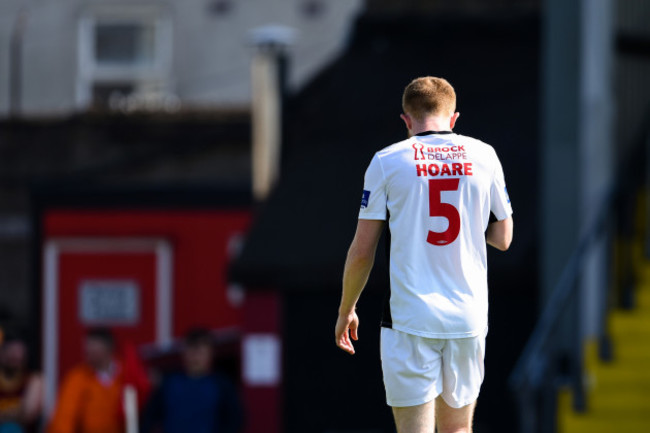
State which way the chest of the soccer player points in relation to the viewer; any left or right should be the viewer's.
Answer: facing away from the viewer

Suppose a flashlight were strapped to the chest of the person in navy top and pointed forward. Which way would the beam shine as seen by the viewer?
toward the camera

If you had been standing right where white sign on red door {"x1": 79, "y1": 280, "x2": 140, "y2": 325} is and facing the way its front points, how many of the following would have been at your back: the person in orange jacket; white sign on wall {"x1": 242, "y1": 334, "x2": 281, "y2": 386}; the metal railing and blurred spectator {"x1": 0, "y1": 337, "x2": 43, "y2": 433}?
0

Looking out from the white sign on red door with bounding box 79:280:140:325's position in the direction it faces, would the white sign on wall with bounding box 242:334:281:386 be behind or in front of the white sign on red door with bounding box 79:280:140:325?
in front

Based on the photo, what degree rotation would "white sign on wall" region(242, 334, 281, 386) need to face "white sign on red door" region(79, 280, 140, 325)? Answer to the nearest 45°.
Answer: approximately 135° to its right

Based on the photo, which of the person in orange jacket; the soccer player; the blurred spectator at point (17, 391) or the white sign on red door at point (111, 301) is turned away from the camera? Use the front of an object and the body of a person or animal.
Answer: the soccer player

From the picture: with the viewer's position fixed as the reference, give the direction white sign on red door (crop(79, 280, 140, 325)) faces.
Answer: facing the viewer

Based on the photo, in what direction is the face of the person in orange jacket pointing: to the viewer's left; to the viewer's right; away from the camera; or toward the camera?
toward the camera

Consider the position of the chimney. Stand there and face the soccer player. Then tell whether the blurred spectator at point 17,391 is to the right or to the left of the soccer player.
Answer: right

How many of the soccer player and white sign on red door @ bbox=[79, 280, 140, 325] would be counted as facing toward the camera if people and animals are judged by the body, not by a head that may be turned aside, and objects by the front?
1

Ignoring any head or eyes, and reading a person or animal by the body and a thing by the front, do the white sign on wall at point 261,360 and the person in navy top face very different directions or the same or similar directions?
same or similar directions

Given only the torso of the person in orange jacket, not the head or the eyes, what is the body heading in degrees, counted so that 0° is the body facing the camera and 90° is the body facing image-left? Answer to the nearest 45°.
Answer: approximately 315°

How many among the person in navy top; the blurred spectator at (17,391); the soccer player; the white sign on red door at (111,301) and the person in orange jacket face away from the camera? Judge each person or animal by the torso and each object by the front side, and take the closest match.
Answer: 1

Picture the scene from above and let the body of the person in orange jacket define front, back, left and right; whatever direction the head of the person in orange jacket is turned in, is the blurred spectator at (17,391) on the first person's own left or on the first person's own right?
on the first person's own right

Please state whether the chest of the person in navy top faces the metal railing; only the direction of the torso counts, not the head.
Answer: no

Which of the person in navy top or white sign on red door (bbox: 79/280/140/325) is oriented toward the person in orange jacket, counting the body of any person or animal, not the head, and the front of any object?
the white sign on red door

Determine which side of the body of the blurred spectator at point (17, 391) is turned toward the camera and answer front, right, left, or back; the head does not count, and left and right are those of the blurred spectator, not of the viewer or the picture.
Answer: front

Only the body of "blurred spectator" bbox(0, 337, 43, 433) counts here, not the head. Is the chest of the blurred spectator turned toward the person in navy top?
no

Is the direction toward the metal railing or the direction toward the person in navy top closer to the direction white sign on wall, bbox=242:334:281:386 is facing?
the person in navy top

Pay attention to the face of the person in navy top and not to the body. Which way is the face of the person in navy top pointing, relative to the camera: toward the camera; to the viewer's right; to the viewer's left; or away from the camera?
toward the camera
